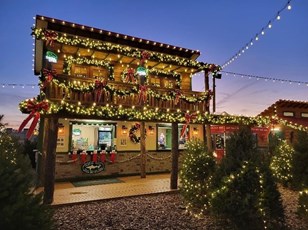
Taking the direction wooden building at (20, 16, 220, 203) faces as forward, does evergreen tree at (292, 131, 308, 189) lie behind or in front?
in front

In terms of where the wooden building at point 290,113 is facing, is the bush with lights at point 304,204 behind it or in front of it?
in front

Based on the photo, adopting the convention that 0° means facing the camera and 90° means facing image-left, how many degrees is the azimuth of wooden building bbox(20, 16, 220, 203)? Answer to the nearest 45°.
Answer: approximately 315°

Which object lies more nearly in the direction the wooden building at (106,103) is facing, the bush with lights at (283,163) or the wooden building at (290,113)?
the bush with lights

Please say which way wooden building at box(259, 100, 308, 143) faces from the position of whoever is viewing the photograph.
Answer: facing the viewer and to the left of the viewer

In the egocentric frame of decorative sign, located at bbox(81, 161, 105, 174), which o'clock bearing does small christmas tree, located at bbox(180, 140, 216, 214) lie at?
The small christmas tree is roughly at 11 o'clock from the decorative sign.

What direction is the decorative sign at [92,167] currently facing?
toward the camera

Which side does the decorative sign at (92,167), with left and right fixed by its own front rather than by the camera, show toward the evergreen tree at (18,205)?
front

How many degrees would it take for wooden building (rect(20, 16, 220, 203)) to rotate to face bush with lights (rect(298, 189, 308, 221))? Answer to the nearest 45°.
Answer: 0° — it already faces it

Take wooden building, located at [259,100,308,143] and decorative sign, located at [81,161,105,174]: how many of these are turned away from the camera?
0

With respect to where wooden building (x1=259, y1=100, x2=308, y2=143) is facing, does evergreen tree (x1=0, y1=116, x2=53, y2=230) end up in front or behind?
in front

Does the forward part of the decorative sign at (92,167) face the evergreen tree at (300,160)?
no
